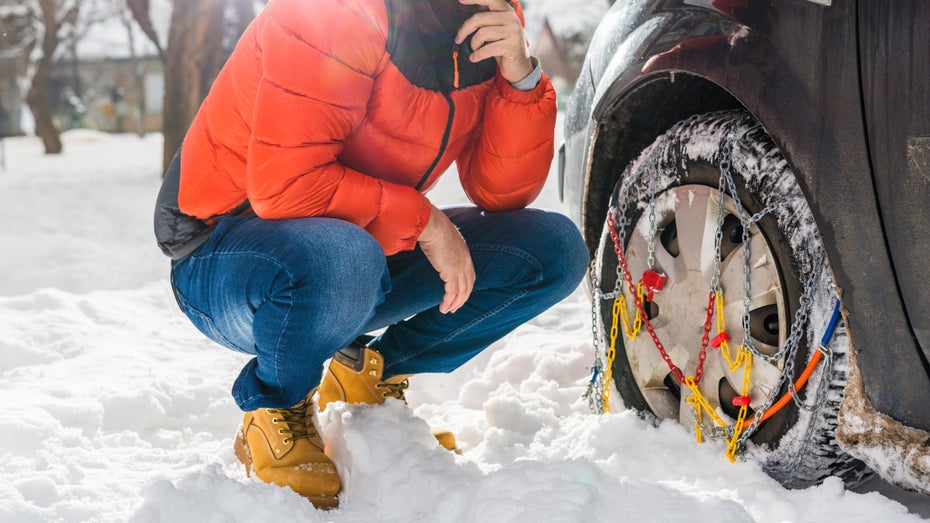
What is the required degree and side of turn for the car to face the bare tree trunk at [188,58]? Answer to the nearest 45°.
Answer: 0° — it already faces it

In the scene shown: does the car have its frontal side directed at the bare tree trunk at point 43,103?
yes

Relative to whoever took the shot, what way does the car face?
facing away from the viewer and to the left of the viewer

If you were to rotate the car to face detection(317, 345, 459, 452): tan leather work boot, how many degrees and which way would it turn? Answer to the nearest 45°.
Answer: approximately 45° to its left
